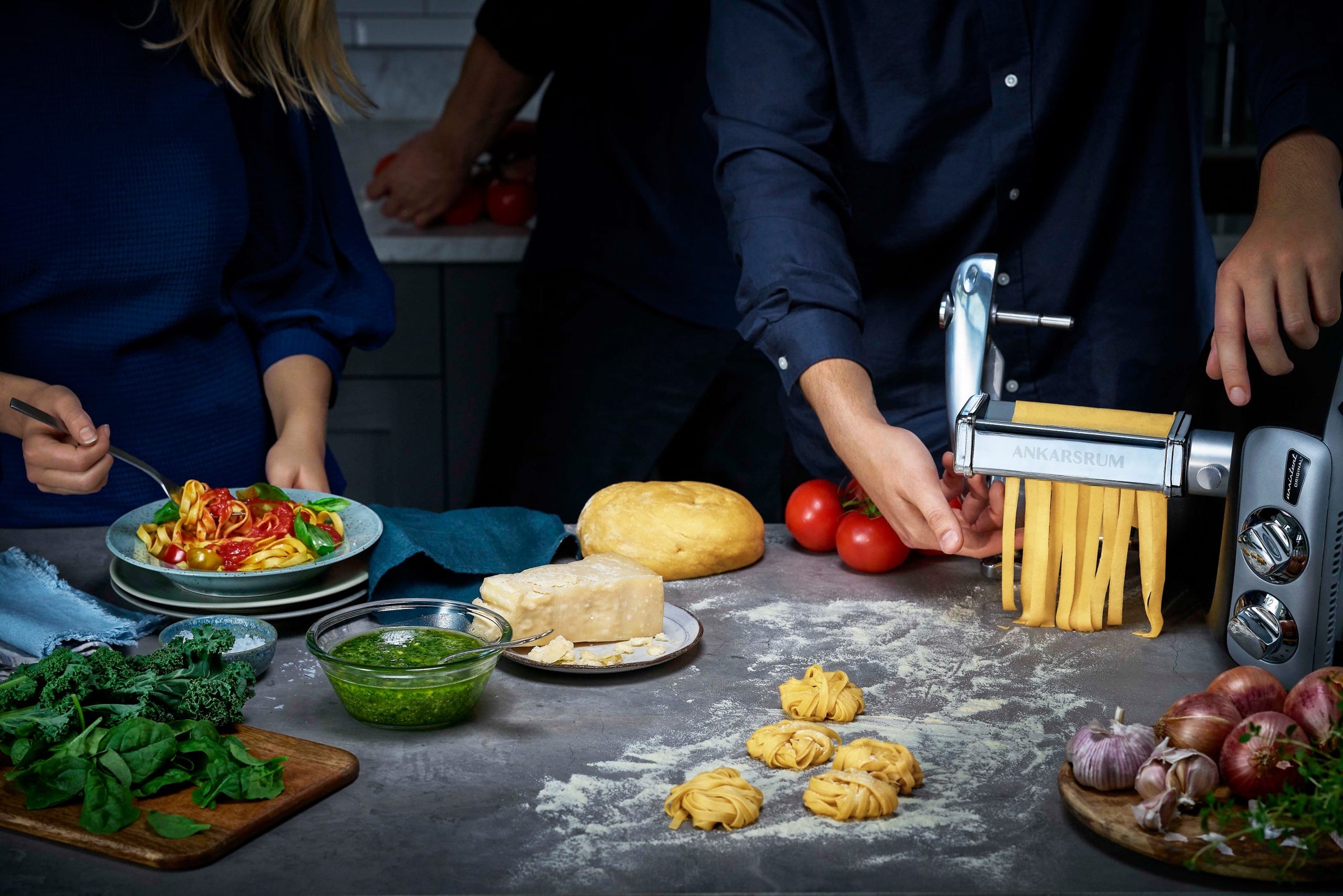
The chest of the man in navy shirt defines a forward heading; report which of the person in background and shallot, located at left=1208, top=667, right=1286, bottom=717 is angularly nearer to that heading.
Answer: the shallot

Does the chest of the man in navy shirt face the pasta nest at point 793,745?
yes

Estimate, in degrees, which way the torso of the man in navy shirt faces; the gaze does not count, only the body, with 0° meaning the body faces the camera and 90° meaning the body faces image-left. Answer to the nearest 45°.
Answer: approximately 0°

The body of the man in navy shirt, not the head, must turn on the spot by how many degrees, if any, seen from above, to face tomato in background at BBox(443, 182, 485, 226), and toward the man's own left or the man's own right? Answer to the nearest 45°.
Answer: approximately 135° to the man's own right
